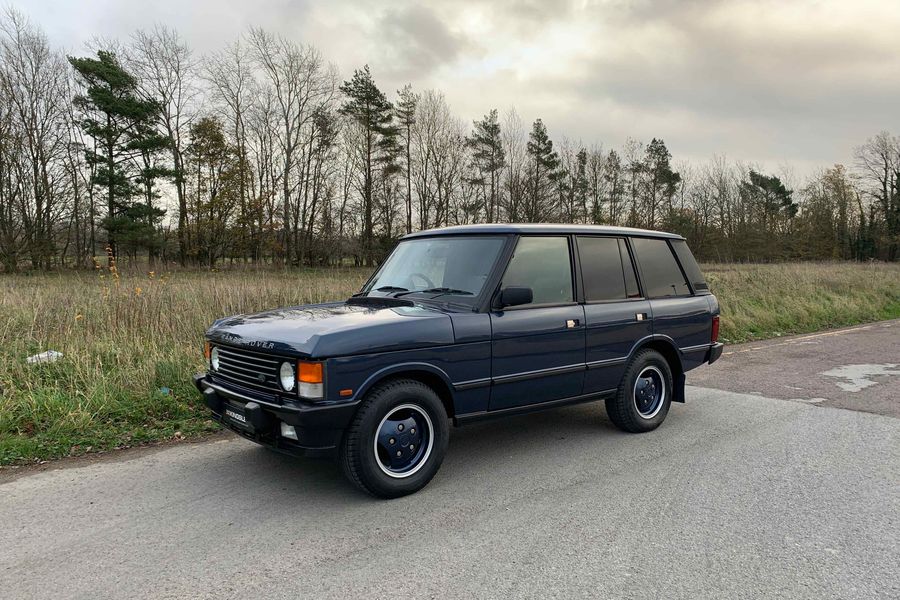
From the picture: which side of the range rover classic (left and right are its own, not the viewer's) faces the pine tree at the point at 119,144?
right

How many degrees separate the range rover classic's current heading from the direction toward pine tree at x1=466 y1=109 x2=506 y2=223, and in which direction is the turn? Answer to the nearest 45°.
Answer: approximately 135° to its right

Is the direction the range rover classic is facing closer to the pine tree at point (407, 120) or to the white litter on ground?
the white litter on ground

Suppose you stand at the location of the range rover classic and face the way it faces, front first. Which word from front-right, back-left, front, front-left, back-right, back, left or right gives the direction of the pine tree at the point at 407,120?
back-right

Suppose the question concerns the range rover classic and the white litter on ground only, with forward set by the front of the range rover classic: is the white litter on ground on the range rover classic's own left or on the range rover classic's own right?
on the range rover classic's own right

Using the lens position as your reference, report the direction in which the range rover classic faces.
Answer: facing the viewer and to the left of the viewer

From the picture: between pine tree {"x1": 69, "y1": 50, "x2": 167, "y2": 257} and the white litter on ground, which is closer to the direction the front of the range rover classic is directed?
the white litter on ground
